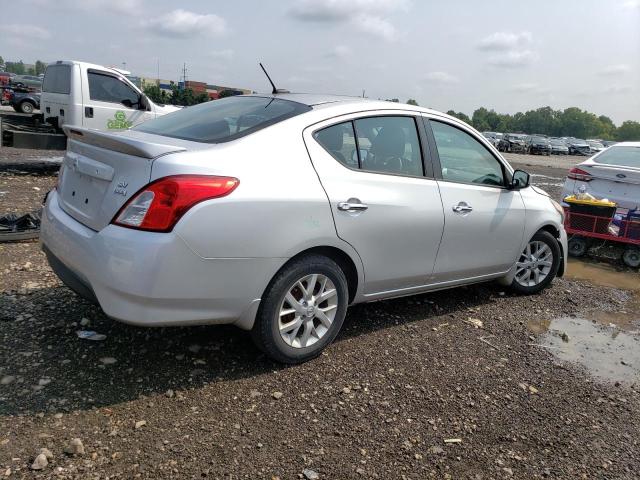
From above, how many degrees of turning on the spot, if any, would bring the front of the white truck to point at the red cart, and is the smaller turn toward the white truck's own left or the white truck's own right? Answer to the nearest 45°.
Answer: approximately 90° to the white truck's own right

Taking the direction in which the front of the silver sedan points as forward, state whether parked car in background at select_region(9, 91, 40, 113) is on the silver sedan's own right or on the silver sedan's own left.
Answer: on the silver sedan's own left

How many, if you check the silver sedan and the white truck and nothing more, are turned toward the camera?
0

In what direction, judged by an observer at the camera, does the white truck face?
facing away from the viewer and to the right of the viewer

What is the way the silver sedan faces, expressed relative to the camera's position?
facing away from the viewer and to the right of the viewer

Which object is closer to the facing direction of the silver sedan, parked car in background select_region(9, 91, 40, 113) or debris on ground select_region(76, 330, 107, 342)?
the parked car in background

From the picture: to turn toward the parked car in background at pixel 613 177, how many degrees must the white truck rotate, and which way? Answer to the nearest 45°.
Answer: approximately 90° to its right

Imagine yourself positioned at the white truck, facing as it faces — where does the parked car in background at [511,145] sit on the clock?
The parked car in background is roughly at 12 o'clock from the white truck.

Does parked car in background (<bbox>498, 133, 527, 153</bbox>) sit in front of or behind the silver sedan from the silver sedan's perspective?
in front
